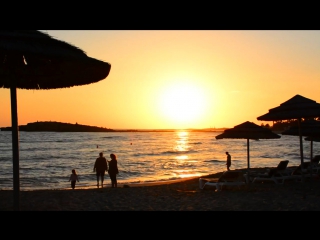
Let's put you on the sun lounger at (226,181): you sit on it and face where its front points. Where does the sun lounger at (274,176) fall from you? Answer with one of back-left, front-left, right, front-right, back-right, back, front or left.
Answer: back-right

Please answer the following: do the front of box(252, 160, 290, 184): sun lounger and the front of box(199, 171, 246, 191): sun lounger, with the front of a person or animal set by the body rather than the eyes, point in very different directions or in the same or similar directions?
same or similar directions

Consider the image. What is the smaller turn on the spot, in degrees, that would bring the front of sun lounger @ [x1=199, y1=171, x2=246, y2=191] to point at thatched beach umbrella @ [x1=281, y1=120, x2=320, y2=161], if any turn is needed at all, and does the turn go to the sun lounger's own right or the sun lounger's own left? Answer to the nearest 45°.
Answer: approximately 135° to the sun lounger's own right

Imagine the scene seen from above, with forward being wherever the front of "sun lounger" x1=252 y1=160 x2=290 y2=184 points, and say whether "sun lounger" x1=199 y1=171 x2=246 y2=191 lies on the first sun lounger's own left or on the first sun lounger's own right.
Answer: on the first sun lounger's own left

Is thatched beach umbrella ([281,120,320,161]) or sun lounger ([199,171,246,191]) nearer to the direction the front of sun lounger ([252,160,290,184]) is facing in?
the sun lounger

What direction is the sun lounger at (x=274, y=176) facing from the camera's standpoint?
to the viewer's left

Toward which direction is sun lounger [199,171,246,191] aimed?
to the viewer's left

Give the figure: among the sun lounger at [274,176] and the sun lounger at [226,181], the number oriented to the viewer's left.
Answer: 2
